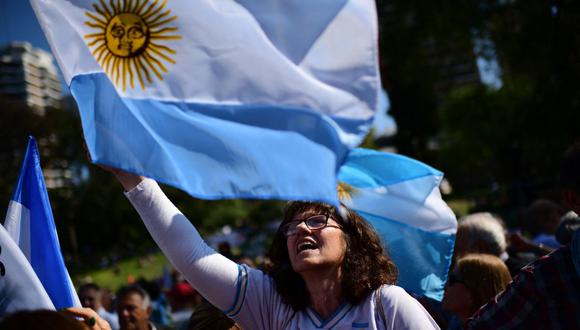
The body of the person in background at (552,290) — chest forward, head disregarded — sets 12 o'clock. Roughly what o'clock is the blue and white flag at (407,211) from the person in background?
The blue and white flag is roughly at 11 o'clock from the person in background.

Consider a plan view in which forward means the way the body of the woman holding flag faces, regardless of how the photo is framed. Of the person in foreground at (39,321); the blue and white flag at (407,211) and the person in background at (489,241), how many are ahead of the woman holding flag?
1

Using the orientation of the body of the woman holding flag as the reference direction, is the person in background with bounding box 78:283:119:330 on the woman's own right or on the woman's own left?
on the woman's own right

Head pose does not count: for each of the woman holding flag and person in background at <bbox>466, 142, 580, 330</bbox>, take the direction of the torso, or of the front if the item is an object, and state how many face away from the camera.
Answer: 1

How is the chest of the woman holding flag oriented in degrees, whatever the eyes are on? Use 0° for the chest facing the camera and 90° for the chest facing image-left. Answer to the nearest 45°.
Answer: approximately 45°

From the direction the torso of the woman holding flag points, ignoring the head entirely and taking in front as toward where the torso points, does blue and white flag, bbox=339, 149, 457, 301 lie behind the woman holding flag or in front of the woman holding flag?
behind

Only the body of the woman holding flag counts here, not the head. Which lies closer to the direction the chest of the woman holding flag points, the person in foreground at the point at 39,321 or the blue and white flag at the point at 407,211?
the person in foreground

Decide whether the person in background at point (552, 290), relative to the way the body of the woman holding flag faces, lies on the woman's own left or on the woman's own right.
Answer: on the woman's own left

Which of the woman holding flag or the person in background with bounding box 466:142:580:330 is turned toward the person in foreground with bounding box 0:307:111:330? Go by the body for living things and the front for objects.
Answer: the woman holding flag

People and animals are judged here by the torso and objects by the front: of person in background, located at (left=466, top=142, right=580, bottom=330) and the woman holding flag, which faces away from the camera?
the person in background

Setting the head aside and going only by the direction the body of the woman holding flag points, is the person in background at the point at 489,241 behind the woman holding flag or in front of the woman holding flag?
behind

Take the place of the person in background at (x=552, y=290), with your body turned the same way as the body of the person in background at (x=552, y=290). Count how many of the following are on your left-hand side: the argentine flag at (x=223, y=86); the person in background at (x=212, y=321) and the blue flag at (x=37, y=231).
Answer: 3

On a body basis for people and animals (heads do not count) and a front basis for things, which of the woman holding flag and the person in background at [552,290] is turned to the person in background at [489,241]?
the person in background at [552,290]

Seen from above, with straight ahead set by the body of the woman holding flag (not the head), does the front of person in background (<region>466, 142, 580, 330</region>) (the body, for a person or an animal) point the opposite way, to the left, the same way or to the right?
the opposite way

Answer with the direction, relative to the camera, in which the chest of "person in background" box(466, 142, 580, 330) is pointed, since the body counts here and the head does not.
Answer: away from the camera
